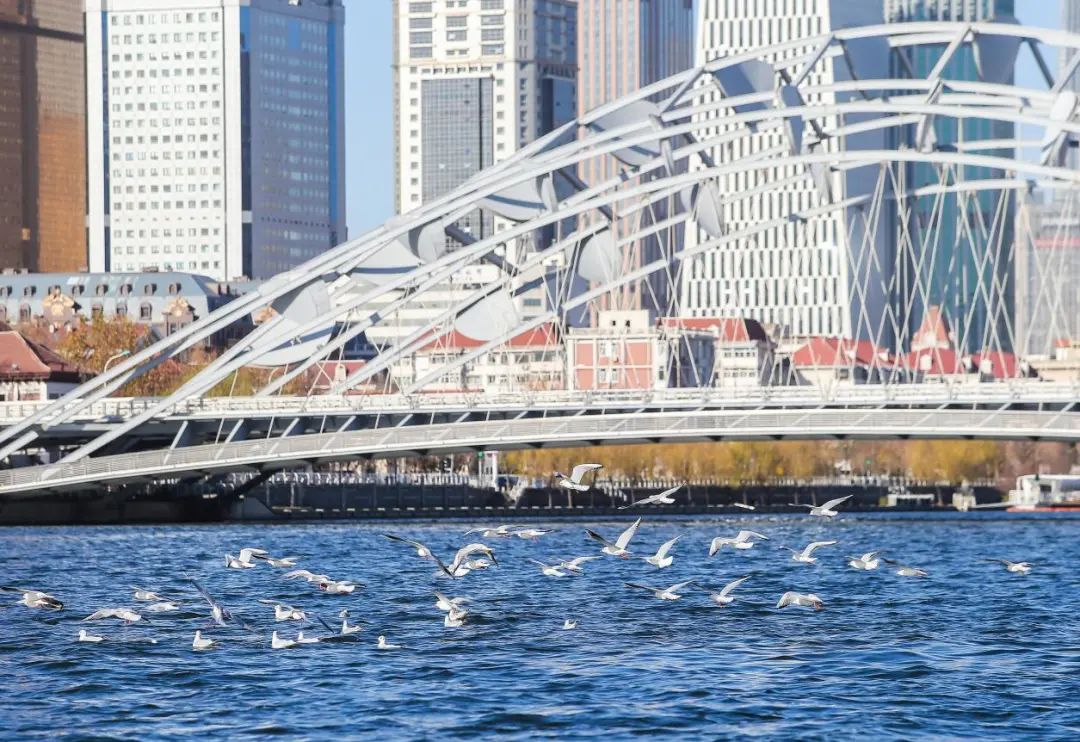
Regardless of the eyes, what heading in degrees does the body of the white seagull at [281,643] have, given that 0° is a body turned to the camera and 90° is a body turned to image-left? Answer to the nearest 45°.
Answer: approximately 90°

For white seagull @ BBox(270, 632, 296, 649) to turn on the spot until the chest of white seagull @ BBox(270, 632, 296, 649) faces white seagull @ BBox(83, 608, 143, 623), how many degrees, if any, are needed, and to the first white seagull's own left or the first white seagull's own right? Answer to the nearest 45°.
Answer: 0° — it already faces it

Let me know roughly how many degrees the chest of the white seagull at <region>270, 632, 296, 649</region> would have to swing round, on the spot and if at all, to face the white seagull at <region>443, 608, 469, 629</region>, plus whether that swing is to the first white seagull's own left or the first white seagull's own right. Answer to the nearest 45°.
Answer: approximately 135° to the first white seagull's own right
